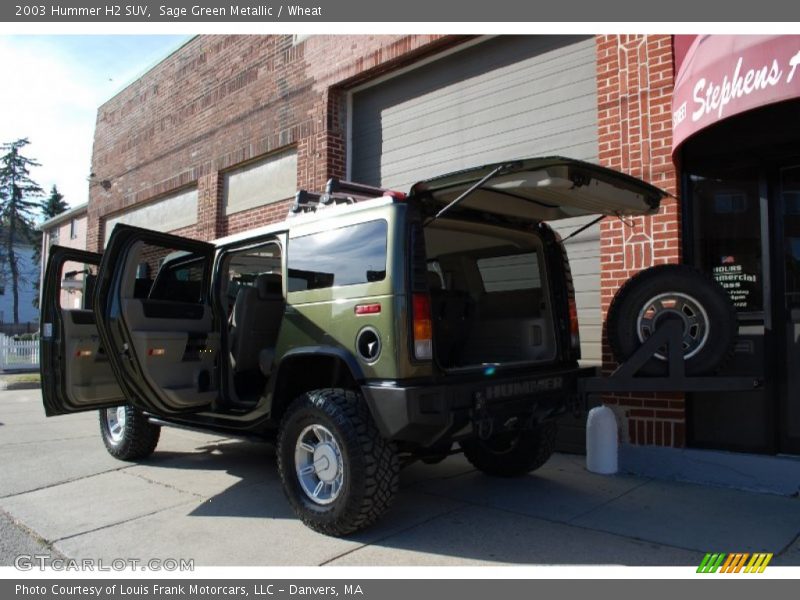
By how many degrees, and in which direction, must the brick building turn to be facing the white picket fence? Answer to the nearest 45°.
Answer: approximately 90° to its right

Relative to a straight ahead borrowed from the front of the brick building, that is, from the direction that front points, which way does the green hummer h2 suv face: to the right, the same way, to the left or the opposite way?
to the right

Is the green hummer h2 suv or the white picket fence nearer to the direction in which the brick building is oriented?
the green hummer h2 suv

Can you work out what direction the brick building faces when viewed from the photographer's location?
facing the viewer and to the left of the viewer

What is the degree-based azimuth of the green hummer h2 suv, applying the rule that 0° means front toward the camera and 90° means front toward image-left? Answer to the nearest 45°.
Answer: approximately 135°

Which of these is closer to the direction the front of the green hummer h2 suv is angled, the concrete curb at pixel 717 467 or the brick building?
the brick building

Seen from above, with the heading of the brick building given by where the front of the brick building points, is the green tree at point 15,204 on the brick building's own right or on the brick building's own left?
on the brick building's own right

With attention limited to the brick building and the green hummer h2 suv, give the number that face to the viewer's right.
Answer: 0

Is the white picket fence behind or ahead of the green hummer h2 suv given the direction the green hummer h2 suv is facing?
ahead

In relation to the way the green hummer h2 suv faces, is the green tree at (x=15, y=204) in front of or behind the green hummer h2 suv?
in front
